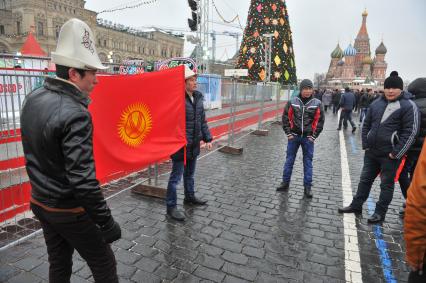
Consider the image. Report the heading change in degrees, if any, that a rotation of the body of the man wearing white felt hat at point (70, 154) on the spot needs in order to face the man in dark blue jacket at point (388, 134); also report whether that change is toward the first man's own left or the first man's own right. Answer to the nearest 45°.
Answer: approximately 45° to the first man's own right

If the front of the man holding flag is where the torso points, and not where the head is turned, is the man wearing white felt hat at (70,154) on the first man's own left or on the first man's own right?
on the first man's own right

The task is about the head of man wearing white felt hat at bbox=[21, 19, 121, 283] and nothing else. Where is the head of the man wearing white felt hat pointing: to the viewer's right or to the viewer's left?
to the viewer's right

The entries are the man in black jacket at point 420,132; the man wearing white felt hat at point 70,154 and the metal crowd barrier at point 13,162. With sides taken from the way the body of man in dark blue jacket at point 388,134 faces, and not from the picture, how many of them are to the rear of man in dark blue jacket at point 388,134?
1

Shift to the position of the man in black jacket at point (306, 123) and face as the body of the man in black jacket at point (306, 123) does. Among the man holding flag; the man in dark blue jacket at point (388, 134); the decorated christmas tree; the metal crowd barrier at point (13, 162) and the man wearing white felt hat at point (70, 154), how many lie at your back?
1

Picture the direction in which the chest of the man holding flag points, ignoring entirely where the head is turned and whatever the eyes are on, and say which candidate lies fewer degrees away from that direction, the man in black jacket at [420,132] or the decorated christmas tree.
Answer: the man in black jacket

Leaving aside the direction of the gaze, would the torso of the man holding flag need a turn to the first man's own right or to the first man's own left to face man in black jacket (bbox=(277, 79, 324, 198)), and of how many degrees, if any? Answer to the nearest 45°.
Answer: approximately 90° to the first man's own left

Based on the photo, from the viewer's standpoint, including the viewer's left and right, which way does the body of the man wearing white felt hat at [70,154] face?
facing away from the viewer and to the right of the viewer

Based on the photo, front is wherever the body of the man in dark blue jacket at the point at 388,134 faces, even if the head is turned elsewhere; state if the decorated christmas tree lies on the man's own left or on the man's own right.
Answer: on the man's own right

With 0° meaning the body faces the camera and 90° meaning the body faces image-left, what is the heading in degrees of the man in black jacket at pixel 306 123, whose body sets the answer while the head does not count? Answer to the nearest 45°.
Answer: approximately 0°

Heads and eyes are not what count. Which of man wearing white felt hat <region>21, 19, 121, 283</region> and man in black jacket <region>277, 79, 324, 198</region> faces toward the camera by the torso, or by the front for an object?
the man in black jacket

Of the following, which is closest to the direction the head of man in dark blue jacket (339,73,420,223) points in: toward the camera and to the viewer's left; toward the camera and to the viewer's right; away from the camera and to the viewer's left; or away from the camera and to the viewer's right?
toward the camera and to the viewer's left

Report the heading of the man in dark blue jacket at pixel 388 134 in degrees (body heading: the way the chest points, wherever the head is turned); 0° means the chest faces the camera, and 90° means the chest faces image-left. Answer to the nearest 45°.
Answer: approximately 45°

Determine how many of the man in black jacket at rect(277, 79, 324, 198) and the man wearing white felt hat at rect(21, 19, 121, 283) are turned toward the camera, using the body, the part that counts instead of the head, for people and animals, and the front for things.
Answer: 1

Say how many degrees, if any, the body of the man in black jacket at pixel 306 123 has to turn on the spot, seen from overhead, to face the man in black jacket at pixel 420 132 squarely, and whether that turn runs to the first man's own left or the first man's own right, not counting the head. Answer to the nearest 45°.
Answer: approximately 45° to the first man's own left
